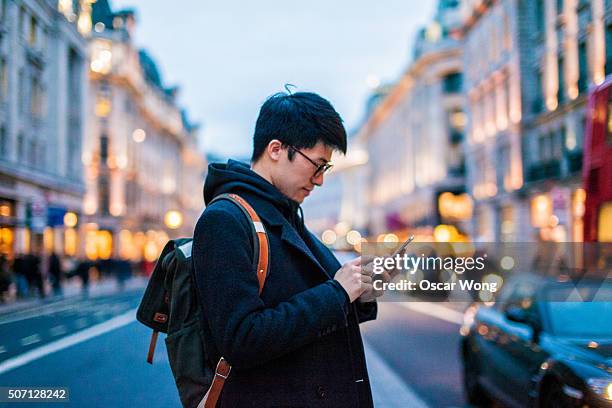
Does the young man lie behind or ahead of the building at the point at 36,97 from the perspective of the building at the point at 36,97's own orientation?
ahead

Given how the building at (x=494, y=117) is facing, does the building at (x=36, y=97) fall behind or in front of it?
in front

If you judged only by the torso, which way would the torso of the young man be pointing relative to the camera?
to the viewer's right

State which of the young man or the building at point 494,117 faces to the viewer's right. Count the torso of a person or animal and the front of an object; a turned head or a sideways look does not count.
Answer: the young man

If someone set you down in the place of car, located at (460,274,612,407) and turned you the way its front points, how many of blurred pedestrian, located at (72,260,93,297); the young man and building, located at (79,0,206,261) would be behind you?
2

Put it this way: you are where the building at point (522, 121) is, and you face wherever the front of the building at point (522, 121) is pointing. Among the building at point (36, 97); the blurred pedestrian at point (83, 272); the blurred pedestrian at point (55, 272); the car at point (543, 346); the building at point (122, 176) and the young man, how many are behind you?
0

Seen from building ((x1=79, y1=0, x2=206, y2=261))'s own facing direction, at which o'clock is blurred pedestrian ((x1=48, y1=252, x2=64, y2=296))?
The blurred pedestrian is roughly at 2 o'clock from the building.

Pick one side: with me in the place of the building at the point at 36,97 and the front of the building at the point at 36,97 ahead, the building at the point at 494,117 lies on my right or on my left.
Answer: on my left

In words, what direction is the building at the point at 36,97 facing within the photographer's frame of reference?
facing the viewer and to the right of the viewer

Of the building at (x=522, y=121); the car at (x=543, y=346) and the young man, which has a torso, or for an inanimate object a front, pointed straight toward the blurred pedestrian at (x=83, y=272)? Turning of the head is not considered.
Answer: the building

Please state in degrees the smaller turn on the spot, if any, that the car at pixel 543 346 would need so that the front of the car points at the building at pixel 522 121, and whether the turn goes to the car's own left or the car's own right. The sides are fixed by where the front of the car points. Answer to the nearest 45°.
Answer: approximately 135° to the car's own left

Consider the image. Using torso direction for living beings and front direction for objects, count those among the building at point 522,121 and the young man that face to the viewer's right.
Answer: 1

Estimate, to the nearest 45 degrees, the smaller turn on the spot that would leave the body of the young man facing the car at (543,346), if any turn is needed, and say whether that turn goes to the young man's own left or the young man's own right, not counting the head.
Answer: approximately 45° to the young man's own left

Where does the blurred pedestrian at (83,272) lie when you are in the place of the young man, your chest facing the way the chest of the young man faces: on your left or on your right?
on your left

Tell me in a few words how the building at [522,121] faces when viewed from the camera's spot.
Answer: facing the viewer and to the left of the viewer

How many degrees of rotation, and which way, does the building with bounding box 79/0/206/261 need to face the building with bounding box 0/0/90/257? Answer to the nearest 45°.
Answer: approximately 45° to its right

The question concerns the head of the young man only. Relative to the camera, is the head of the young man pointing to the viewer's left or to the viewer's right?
to the viewer's right

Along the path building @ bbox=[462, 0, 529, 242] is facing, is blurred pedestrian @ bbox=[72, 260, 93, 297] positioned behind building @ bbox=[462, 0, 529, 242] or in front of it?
in front
